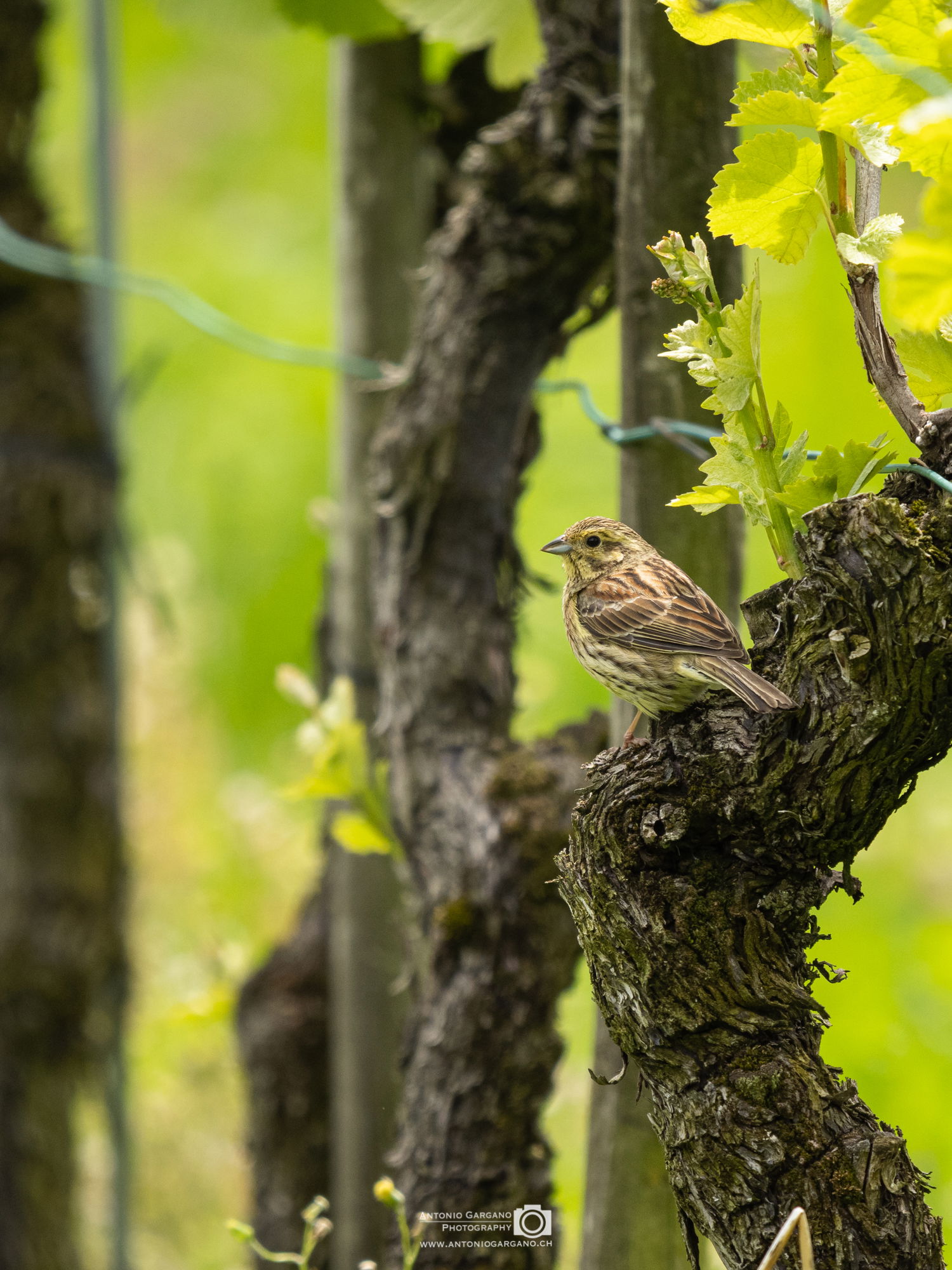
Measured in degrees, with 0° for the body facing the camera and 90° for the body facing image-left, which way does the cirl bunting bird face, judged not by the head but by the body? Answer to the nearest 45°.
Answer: approximately 90°

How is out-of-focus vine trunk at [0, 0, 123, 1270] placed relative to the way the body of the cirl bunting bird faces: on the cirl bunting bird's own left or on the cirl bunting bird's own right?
on the cirl bunting bird's own right
